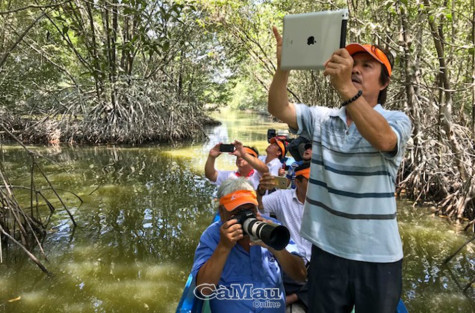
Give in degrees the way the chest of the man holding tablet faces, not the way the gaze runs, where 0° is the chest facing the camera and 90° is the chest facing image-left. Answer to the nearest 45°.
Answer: approximately 45°

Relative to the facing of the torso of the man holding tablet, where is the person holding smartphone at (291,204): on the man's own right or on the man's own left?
on the man's own right

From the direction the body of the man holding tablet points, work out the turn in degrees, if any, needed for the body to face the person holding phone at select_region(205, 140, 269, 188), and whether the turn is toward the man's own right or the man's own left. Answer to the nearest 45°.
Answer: approximately 90° to the man's own right

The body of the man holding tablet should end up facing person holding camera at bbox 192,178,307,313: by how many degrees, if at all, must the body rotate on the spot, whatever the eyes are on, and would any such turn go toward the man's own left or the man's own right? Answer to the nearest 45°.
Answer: approximately 90° to the man's own right
